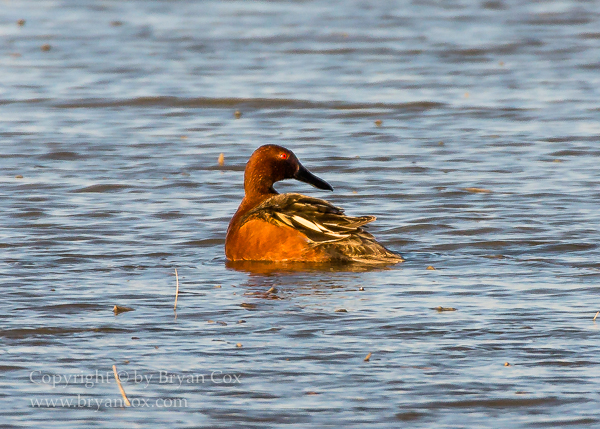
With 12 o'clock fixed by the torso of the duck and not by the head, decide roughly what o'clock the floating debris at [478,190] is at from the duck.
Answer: The floating debris is roughly at 4 o'clock from the duck.

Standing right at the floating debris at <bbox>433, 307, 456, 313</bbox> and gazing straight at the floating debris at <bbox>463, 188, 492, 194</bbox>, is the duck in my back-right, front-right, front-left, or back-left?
front-left

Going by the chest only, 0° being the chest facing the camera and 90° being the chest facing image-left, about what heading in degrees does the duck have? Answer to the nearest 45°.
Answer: approximately 90°

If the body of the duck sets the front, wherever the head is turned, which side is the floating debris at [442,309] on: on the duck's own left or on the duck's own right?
on the duck's own left

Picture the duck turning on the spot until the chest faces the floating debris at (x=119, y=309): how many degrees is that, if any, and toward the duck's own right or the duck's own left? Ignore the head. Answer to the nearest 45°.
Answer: approximately 45° to the duck's own left

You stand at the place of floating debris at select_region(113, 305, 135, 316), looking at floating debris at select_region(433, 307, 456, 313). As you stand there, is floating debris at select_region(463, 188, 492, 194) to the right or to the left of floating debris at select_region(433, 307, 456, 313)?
left
